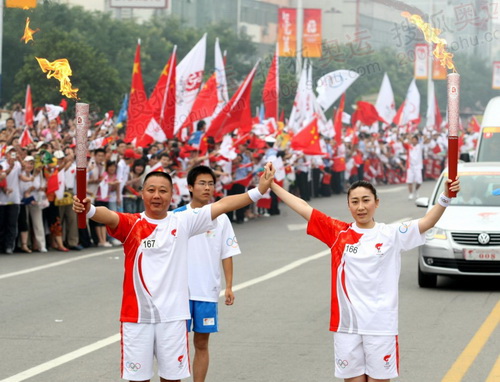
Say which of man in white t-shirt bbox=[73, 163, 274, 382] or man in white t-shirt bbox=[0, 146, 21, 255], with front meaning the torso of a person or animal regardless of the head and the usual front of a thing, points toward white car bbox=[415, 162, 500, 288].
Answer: man in white t-shirt bbox=[0, 146, 21, 255]

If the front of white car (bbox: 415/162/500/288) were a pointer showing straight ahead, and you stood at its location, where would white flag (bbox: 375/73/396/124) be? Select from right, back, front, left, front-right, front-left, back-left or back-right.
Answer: back

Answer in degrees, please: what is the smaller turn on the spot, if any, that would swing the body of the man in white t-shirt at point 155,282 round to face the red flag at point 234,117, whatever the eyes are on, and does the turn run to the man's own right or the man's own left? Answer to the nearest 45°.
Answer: approximately 180°

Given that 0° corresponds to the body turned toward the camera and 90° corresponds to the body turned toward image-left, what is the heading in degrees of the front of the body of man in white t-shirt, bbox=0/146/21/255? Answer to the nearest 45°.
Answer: approximately 315°

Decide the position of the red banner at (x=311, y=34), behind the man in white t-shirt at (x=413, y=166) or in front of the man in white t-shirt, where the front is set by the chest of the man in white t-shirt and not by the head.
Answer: behind

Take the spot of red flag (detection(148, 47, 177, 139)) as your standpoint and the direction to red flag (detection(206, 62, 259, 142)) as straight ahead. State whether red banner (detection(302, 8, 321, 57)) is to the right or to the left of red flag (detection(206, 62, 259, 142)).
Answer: left

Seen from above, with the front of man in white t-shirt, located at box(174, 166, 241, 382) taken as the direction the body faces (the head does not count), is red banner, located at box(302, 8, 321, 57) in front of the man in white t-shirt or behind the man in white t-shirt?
behind
